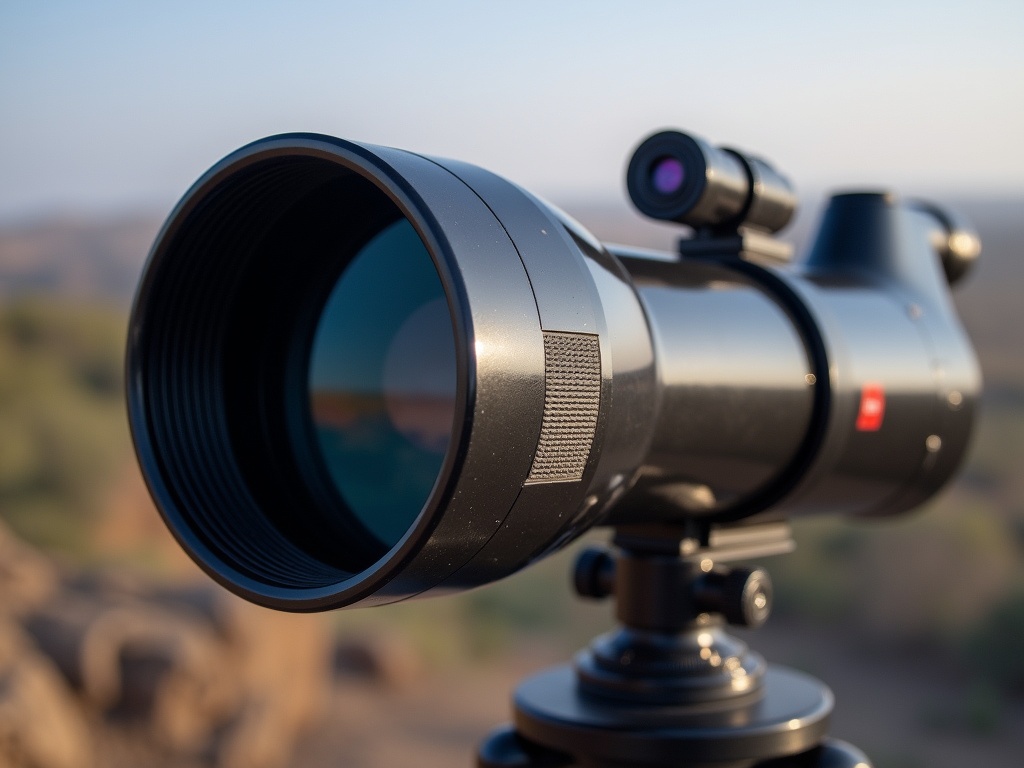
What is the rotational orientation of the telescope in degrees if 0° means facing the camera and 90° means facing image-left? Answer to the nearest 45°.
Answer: approximately 45°
